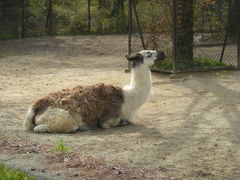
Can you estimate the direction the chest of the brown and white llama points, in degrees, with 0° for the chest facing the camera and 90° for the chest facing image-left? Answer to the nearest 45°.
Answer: approximately 270°

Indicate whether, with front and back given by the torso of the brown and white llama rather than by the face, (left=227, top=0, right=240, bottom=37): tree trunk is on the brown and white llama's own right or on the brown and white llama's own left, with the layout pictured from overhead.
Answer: on the brown and white llama's own left

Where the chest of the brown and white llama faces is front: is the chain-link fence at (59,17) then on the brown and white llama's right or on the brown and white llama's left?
on the brown and white llama's left

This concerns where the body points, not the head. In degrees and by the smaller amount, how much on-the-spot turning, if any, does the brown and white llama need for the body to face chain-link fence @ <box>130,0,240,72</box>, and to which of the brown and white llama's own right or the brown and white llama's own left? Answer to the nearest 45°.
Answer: approximately 45° to the brown and white llama's own left

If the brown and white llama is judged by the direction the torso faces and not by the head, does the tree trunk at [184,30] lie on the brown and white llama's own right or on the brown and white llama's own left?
on the brown and white llama's own left

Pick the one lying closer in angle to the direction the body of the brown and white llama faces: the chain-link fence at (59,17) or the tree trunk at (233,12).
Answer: the tree trunk
